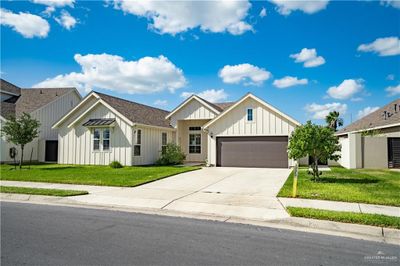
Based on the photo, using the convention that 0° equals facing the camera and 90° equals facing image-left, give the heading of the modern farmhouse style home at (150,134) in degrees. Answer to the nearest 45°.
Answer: approximately 0°

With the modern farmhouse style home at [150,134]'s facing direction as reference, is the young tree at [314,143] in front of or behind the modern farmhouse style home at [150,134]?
in front

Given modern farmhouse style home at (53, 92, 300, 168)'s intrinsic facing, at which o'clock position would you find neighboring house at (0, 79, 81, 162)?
The neighboring house is roughly at 4 o'clock from the modern farmhouse style home.

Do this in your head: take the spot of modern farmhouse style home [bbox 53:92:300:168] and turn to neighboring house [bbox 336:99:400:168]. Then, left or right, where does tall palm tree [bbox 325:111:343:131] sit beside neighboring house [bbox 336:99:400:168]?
left

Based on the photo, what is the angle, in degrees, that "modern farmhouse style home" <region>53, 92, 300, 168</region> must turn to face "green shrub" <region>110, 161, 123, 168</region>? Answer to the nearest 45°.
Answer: approximately 45° to its right

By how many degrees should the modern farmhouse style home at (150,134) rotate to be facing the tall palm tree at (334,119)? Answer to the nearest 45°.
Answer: approximately 135° to its left

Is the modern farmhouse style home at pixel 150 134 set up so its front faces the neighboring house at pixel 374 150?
no
